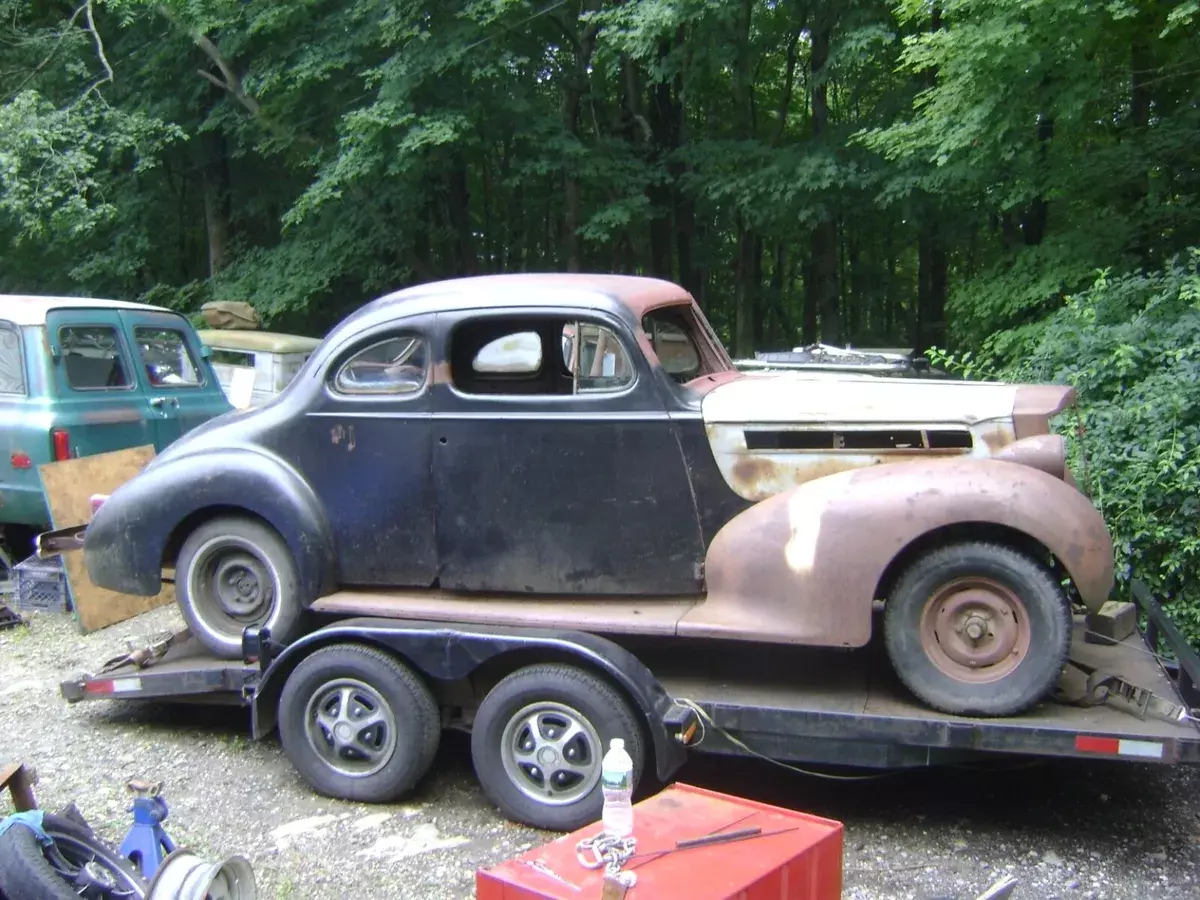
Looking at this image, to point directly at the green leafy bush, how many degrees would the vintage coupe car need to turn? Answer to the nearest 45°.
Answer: approximately 45° to its left

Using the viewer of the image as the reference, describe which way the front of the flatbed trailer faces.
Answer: facing to the right of the viewer

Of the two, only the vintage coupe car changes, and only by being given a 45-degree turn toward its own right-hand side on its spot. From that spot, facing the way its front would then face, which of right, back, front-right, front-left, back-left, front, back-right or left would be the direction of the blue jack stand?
right

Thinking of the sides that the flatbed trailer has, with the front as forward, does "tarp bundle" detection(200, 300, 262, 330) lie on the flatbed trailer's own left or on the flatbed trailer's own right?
on the flatbed trailer's own left

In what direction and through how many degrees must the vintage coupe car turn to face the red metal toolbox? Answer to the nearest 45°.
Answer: approximately 90° to its right

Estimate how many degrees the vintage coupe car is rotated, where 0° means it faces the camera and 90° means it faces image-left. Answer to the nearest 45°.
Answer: approximately 270°

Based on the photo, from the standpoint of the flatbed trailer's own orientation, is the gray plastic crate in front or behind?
behind

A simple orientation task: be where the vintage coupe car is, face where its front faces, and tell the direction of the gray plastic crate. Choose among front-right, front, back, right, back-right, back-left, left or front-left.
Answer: back-left

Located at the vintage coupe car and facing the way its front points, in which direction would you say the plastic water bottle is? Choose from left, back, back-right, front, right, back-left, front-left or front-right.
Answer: right
